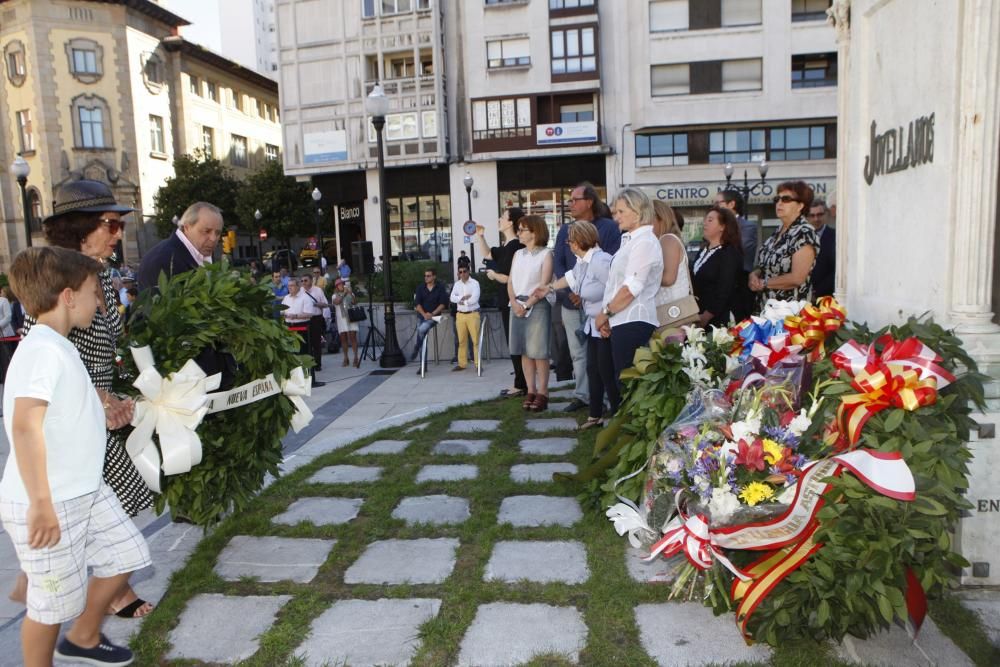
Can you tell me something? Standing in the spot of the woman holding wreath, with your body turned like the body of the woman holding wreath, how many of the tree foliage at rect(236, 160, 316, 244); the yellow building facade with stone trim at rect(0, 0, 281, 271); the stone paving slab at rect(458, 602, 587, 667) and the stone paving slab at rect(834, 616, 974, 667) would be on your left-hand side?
2

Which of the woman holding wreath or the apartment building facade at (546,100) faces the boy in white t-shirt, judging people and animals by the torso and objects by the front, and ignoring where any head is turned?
the apartment building facade

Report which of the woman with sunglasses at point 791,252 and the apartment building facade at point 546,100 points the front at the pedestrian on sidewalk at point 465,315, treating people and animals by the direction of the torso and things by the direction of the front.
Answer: the apartment building facade

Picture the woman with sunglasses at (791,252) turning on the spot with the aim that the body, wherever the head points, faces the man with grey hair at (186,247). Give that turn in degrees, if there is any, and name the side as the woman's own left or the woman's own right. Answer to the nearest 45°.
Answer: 0° — they already face them

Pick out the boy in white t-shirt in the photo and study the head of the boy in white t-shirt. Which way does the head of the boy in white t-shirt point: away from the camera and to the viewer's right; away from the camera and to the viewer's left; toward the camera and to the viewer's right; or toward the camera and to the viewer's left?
away from the camera and to the viewer's right

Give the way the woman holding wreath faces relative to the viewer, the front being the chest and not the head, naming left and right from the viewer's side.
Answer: facing to the right of the viewer
